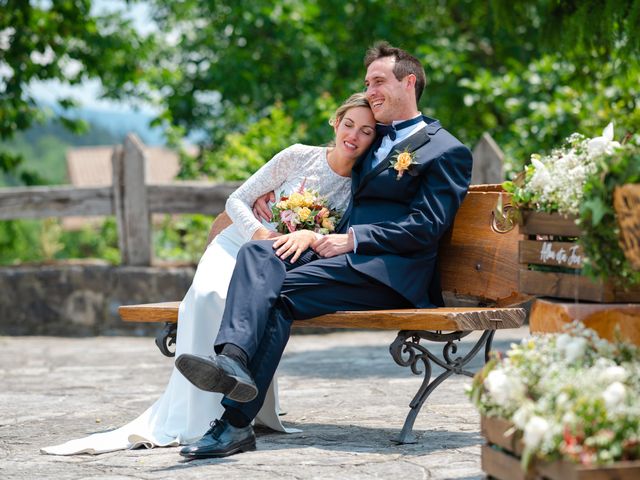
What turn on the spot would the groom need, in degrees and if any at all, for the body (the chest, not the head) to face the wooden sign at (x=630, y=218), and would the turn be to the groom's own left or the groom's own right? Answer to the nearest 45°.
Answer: approximately 90° to the groom's own left

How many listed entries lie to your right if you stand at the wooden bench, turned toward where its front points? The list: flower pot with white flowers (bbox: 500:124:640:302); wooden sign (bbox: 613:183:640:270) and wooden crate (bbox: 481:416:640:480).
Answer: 0

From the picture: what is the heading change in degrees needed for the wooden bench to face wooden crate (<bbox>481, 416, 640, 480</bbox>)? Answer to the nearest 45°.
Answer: approximately 45° to its left

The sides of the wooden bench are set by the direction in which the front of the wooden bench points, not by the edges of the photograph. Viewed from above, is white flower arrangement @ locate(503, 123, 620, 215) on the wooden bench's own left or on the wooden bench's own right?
on the wooden bench's own left

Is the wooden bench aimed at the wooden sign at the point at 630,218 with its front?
no

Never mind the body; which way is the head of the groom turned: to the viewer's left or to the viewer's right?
to the viewer's left

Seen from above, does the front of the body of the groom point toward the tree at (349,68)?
no

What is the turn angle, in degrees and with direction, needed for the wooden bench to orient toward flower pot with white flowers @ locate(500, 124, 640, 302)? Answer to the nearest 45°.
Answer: approximately 45° to its left

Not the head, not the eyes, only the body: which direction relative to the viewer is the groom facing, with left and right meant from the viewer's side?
facing the viewer and to the left of the viewer

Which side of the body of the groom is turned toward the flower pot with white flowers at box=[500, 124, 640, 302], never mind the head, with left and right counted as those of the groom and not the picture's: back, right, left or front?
left

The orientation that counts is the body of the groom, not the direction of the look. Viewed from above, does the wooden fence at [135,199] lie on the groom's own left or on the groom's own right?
on the groom's own right

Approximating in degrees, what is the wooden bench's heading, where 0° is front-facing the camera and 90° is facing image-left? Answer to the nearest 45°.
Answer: approximately 45°

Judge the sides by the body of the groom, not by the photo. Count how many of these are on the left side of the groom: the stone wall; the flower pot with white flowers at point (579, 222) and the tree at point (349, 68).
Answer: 1

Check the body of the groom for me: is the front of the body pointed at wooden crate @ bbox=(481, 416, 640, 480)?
no

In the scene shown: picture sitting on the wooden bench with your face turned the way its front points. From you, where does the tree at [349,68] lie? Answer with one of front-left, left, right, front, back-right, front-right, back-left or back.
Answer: back-right

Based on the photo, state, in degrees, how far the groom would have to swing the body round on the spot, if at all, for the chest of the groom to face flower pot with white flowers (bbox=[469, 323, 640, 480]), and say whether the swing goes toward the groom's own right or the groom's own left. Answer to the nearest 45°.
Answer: approximately 45° to the groom's own left

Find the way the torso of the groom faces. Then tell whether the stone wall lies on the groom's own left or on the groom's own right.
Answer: on the groom's own right
